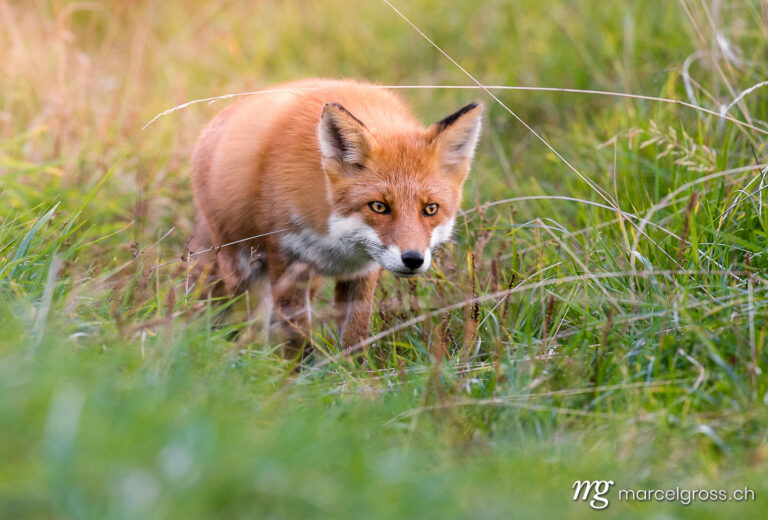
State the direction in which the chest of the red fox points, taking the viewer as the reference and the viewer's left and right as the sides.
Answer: facing the viewer and to the right of the viewer
